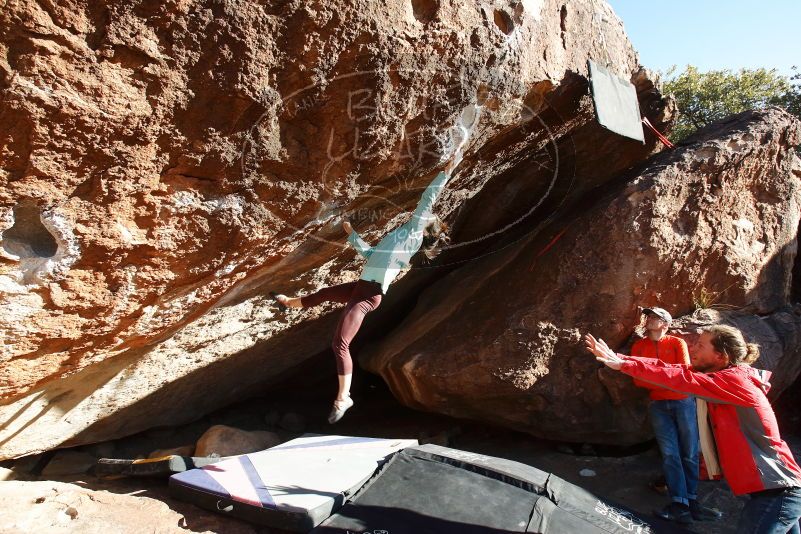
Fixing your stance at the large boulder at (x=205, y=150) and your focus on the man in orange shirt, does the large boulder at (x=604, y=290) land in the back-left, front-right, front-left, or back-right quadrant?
front-left

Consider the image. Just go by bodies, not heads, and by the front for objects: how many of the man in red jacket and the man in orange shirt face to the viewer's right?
0

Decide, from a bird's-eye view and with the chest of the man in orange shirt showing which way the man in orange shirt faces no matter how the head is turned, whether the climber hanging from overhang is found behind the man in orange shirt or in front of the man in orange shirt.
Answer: in front

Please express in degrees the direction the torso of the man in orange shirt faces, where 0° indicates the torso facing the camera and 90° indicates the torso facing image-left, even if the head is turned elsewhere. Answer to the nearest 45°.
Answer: approximately 45°

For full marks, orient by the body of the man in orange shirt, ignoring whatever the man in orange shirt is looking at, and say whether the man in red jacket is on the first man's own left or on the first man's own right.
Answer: on the first man's own left

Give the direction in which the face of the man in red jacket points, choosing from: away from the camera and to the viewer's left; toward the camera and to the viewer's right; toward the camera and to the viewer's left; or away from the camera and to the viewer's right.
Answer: toward the camera and to the viewer's left

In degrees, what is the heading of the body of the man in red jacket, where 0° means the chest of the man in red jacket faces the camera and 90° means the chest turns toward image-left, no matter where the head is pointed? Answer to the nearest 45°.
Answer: approximately 90°

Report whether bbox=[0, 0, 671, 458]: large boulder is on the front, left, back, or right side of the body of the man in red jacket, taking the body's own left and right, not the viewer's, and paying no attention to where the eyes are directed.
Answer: front

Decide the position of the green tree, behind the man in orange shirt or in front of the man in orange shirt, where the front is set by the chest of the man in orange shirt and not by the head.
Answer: behind

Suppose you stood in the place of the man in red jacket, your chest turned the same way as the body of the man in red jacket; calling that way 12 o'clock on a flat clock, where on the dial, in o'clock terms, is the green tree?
The green tree is roughly at 3 o'clock from the man in red jacket.
